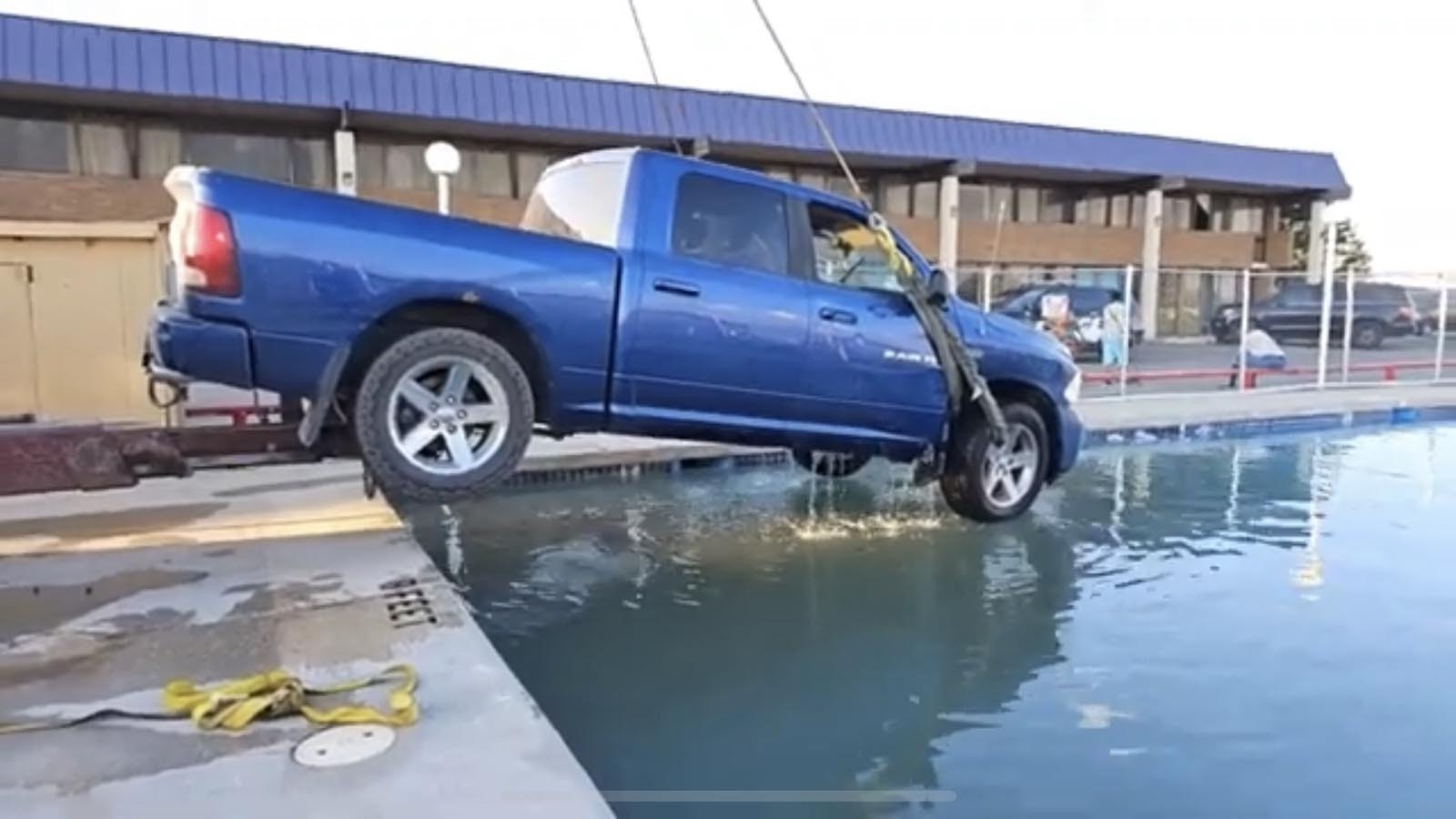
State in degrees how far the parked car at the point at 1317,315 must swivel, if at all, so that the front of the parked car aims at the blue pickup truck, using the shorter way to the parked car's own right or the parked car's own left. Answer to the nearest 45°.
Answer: approximately 90° to the parked car's own left

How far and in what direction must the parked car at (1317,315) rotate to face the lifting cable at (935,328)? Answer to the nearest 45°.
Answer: approximately 90° to its left

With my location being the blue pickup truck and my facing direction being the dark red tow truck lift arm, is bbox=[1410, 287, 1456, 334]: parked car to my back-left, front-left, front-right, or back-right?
back-right

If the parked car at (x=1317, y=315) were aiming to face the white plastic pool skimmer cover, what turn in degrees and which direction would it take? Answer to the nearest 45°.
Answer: approximately 90° to its left

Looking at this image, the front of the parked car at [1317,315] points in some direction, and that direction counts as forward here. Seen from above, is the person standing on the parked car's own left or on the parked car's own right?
on the parked car's own left

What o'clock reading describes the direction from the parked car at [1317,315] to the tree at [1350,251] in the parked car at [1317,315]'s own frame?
The tree is roughly at 3 o'clock from the parked car.

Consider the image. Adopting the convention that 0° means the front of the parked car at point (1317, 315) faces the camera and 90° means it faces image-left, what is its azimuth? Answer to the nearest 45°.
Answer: approximately 90°

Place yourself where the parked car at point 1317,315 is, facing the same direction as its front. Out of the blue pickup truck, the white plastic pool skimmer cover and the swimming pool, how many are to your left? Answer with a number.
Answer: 3

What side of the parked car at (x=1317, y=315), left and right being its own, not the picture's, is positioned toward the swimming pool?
left

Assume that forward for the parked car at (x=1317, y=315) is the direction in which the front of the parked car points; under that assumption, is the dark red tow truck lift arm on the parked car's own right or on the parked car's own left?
on the parked car's own left

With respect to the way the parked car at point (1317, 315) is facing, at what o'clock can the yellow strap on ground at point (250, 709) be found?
The yellow strap on ground is roughly at 9 o'clock from the parked car.
